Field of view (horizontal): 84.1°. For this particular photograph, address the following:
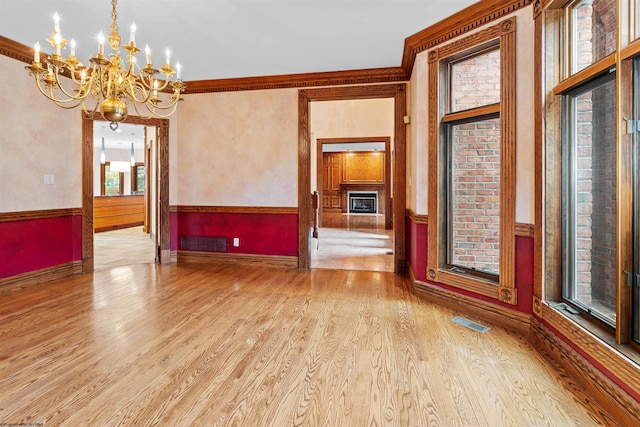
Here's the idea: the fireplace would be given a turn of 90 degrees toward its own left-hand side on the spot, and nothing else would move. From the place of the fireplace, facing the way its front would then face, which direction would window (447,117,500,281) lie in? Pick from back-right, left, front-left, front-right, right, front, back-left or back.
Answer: right

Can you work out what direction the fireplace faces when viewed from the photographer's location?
facing the viewer

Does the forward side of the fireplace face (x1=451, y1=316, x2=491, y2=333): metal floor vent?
yes

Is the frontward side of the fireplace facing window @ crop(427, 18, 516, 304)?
yes

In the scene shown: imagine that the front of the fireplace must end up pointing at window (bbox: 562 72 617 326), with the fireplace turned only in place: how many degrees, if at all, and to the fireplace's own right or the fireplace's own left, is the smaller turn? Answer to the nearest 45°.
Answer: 0° — it already faces it

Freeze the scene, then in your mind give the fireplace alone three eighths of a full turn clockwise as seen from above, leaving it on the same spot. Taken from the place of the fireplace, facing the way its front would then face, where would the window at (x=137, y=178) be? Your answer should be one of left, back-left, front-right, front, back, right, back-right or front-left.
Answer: front-left

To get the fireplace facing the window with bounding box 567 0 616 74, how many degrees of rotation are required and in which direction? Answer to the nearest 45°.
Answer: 0° — it already faces it
